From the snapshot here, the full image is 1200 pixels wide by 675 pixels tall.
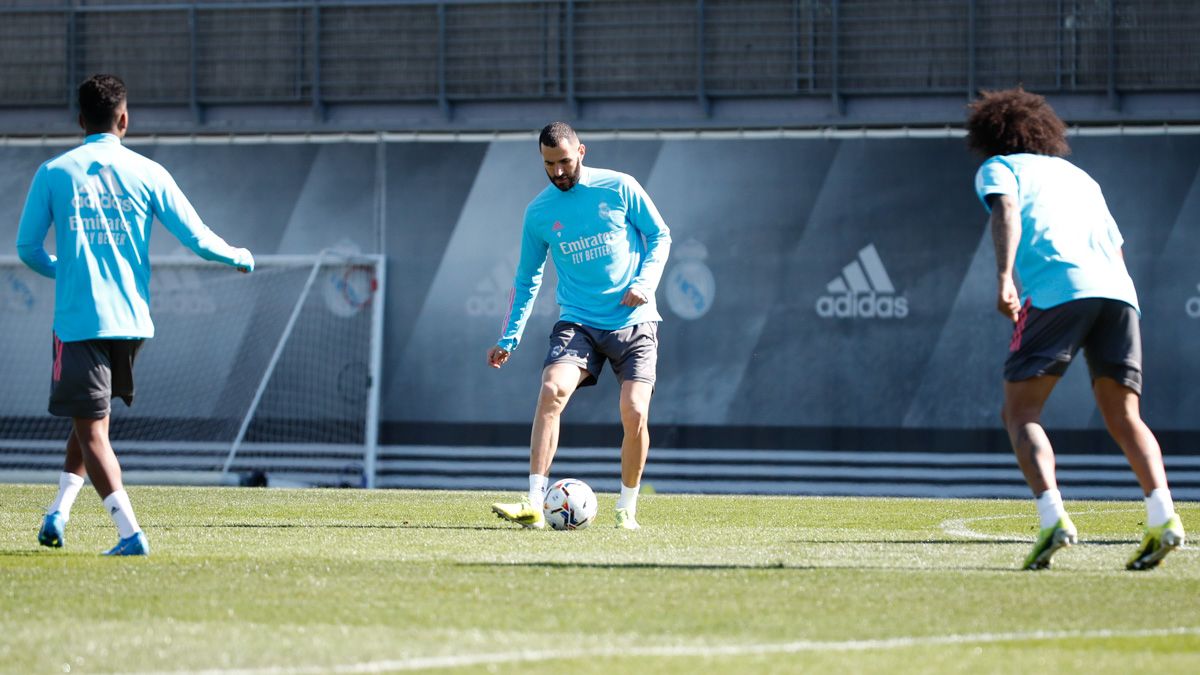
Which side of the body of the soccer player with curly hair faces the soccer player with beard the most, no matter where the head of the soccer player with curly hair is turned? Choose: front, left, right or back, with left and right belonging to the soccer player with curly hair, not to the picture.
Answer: front

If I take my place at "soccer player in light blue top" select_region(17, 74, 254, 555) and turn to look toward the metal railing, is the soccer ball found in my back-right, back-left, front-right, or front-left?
front-right

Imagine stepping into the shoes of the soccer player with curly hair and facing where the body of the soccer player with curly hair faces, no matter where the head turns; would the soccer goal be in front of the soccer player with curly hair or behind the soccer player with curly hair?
in front

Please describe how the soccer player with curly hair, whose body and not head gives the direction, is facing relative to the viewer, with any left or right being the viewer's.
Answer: facing away from the viewer and to the left of the viewer

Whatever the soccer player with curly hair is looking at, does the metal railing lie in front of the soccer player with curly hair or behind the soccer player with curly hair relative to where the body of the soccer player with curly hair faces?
in front

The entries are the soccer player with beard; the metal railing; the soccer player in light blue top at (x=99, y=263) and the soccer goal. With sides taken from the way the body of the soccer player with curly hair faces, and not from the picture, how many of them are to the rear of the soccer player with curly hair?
0

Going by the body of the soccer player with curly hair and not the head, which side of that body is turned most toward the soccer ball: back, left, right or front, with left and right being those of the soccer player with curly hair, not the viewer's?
front

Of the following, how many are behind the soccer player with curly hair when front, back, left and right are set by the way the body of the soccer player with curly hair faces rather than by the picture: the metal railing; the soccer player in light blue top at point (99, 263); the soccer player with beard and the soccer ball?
0

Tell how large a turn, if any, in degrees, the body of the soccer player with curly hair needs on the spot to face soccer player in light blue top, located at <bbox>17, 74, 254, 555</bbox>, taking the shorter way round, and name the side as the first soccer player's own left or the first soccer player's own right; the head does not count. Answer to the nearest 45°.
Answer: approximately 45° to the first soccer player's own left

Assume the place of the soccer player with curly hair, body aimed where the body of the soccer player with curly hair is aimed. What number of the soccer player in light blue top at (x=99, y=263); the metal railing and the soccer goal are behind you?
0
